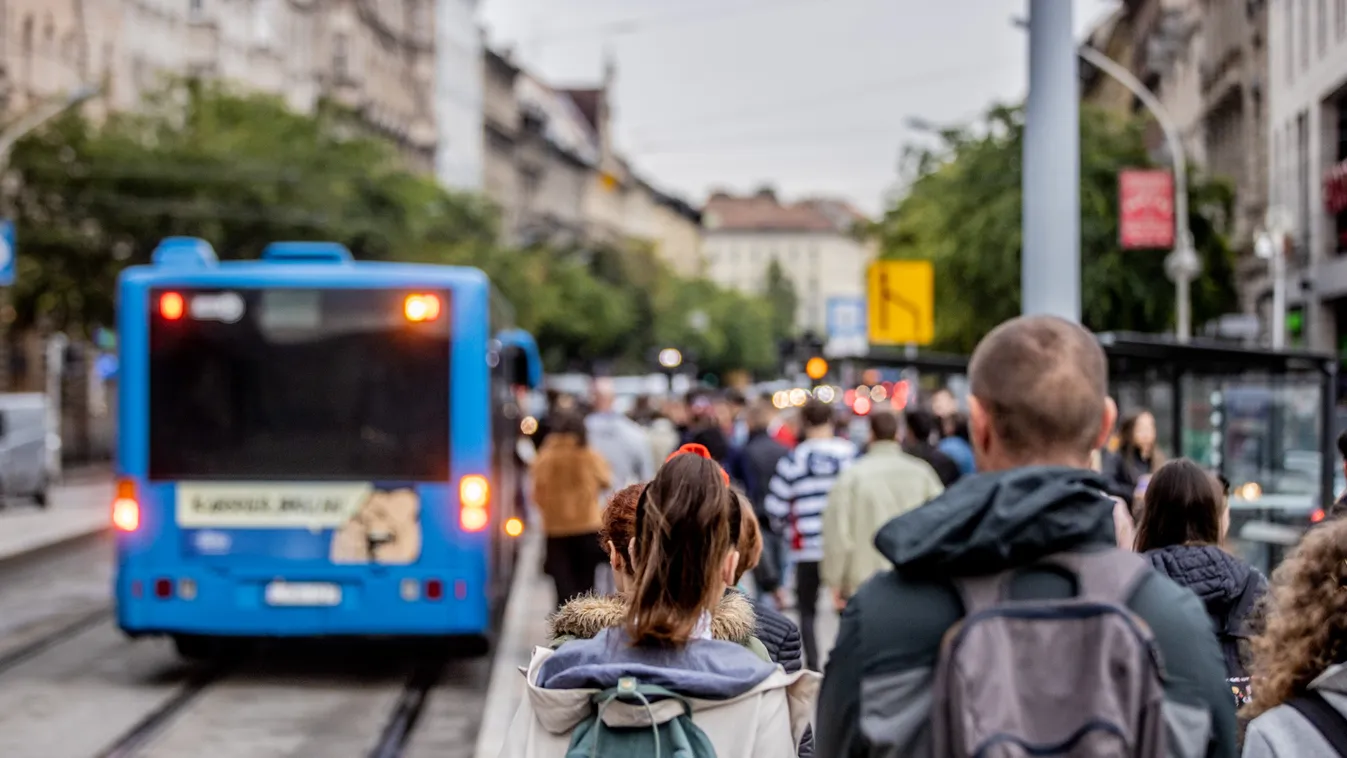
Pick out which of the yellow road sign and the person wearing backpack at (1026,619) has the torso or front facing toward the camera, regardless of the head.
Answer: the yellow road sign

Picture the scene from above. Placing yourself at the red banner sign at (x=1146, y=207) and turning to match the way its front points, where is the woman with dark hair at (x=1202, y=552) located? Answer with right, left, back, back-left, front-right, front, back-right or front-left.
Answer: front

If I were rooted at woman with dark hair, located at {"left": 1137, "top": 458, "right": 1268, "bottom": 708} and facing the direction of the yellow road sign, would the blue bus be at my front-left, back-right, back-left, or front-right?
front-left

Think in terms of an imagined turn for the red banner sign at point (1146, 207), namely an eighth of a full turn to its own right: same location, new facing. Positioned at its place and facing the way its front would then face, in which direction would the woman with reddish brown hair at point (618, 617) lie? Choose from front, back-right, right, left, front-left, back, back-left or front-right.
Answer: front-left

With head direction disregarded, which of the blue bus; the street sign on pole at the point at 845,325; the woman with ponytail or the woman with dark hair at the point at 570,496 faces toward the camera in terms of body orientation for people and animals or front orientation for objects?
the street sign on pole

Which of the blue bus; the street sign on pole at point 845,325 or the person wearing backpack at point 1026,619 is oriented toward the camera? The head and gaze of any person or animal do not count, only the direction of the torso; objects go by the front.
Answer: the street sign on pole

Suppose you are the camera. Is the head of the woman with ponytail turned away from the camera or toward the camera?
away from the camera

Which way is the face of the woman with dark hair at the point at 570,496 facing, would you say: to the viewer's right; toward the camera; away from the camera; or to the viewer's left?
away from the camera

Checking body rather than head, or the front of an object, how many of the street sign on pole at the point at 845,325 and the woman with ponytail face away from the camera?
1

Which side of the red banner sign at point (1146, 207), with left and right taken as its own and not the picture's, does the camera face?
front

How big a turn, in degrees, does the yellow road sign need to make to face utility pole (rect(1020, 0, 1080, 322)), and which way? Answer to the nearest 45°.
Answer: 0° — it already faces it

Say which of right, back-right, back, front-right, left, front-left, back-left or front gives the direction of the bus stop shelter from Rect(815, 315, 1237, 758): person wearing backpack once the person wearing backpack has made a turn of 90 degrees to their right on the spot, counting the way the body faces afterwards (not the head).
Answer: left

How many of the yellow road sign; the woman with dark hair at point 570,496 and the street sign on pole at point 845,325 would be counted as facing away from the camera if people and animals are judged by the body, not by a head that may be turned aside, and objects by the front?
1

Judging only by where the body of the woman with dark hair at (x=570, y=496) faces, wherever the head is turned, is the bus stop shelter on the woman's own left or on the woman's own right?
on the woman's own right

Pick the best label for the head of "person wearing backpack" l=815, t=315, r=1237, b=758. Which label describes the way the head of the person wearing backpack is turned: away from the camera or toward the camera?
away from the camera

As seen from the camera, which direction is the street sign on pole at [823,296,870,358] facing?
toward the camera

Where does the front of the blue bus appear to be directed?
away from the camera

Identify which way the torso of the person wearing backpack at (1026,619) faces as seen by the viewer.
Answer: away from the camera

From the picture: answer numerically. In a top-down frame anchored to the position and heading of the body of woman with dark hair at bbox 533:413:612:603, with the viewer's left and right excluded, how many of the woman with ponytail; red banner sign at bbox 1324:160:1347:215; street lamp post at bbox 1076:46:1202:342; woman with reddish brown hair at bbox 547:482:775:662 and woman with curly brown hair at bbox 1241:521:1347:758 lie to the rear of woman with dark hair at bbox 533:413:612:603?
3
